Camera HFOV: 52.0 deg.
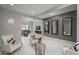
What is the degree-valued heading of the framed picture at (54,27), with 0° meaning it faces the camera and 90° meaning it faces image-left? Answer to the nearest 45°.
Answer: approximately 45°

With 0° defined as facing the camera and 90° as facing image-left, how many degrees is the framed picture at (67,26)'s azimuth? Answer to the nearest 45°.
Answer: approximately 45°

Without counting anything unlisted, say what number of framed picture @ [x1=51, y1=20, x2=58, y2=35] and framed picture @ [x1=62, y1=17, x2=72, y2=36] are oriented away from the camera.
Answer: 0

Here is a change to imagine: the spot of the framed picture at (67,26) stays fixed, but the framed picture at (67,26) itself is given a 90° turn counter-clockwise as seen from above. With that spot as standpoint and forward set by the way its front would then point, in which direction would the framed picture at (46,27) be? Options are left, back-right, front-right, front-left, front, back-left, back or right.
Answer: back-right

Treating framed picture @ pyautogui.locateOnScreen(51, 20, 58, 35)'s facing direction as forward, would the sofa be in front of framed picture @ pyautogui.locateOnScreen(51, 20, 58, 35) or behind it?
in front
